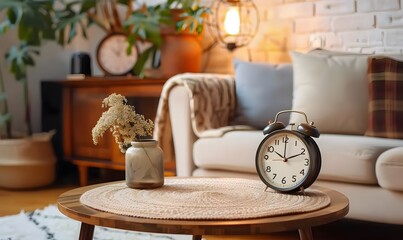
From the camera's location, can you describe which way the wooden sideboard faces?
facing the viewer

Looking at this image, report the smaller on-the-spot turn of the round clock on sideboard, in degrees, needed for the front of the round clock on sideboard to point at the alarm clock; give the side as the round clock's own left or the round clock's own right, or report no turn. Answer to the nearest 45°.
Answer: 0° — it already faces it

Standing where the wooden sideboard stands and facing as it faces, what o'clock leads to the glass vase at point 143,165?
The glass vase is roughly at 12 o'clock from the wooden sideboard.

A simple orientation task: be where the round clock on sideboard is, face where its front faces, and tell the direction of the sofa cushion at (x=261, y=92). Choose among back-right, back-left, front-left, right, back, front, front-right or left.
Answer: front-left

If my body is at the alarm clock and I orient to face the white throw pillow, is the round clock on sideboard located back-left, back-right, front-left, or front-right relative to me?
front-left

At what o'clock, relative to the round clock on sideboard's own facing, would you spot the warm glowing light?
The warm glowing light is roughly at 10 o'clock from the round clock on sideboard.

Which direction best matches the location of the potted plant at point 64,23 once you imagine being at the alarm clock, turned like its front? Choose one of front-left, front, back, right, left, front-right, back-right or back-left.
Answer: right

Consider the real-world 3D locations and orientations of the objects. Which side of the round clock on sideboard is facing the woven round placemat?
front

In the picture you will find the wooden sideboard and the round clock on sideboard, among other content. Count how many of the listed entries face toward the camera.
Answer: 2

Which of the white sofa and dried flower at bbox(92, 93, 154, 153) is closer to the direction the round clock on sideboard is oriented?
the dried flower

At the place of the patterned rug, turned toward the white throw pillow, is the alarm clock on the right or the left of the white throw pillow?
right

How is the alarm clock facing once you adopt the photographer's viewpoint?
facing the viewer and to the left of the viewer

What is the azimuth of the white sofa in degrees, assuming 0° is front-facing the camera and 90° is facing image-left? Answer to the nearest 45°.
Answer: approximately 45°

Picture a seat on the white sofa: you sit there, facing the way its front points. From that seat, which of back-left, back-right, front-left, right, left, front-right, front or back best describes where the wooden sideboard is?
right

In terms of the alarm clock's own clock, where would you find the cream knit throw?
The cream knit throw is roughly at 4 o'clock from the alarm clock.

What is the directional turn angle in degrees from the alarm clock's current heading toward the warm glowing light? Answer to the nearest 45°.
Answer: approximately 135° to its right

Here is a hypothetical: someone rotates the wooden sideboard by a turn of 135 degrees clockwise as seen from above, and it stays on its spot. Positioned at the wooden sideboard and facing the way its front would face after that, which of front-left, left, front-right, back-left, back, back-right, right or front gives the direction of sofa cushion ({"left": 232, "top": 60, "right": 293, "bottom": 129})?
back

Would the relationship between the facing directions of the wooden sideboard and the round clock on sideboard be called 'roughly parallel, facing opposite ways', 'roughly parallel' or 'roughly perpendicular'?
roughly parallel

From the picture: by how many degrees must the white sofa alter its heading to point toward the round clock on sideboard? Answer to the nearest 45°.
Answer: approximately 90° to its right

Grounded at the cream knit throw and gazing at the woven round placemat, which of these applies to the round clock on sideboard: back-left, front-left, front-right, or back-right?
back-right

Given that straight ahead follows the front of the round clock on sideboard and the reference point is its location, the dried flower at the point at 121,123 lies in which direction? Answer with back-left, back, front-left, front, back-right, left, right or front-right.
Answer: front
